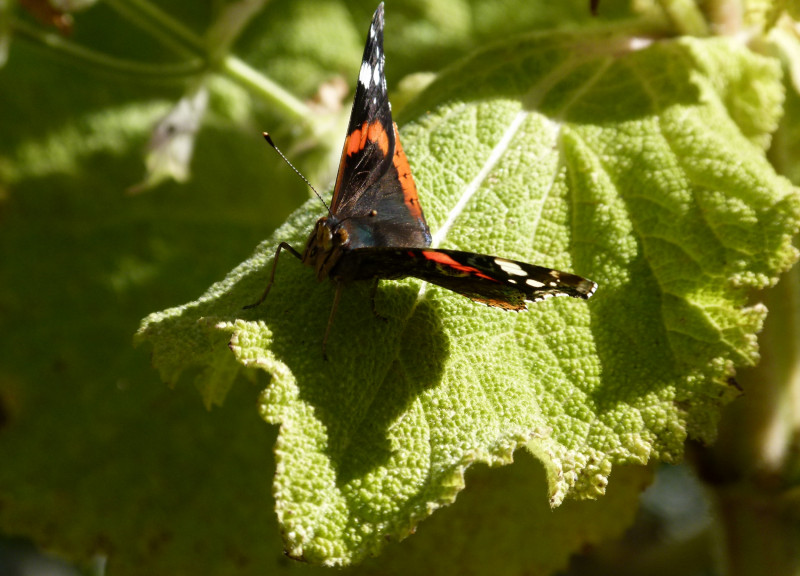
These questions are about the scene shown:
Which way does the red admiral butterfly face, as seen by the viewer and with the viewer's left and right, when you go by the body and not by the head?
facing the viewer and to the left of the viewer

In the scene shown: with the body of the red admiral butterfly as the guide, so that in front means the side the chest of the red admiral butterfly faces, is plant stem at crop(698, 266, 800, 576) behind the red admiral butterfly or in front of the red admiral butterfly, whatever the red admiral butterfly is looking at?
behind
